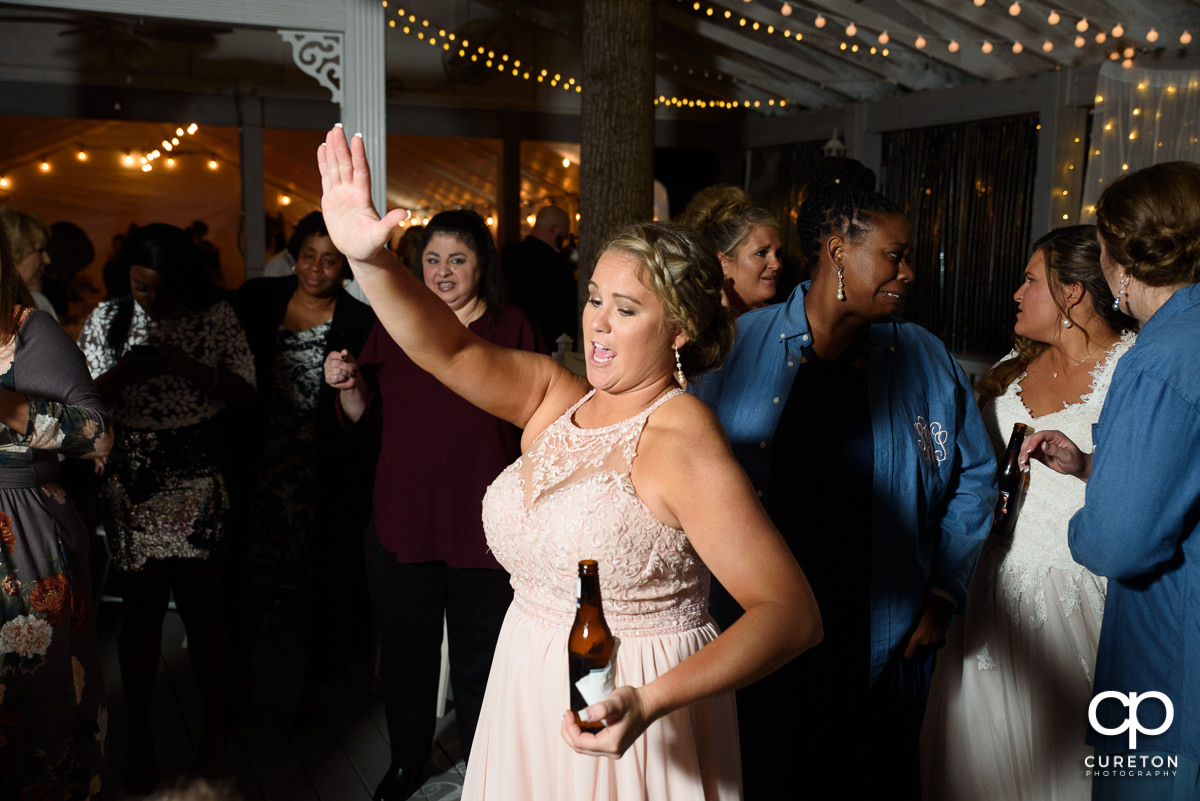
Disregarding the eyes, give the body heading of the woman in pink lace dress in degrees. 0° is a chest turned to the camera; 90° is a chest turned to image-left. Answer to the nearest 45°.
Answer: approximately 45°

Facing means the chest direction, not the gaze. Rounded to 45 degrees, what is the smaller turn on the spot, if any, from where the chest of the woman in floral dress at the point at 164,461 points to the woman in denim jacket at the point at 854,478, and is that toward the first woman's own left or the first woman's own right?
approximately 45° to the first woman's own left

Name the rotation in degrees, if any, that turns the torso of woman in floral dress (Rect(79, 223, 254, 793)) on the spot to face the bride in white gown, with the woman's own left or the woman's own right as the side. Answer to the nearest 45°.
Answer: approximately 45° to the woman's own left

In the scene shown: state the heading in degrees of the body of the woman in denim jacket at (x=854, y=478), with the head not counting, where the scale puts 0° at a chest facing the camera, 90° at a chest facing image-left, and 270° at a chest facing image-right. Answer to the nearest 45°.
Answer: approximately 0°

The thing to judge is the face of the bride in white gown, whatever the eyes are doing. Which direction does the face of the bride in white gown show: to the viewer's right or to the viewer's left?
to the viewer's left

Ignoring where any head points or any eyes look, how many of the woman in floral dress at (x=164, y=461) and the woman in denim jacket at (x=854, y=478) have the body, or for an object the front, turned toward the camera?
2

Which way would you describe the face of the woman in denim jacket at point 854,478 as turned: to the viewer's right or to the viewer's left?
to the viewer's right
